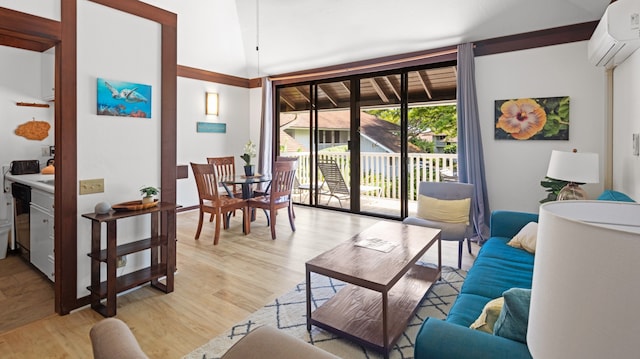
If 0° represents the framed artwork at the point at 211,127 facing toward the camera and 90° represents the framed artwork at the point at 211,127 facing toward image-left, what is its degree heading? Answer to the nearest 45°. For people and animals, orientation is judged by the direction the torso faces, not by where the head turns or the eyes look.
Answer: approximately 315°

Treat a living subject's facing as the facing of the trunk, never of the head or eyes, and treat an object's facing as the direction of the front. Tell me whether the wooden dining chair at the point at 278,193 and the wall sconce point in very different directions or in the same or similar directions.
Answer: very different directions

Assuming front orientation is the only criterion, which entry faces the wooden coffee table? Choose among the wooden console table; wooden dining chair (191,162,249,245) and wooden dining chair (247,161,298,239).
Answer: the wooden console table

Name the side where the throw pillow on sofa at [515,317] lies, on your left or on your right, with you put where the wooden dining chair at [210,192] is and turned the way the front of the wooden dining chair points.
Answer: on your right

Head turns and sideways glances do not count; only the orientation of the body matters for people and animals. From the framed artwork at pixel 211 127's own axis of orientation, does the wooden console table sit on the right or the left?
on its right

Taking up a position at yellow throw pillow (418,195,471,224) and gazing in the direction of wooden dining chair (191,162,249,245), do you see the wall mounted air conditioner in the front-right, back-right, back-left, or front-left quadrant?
back-left

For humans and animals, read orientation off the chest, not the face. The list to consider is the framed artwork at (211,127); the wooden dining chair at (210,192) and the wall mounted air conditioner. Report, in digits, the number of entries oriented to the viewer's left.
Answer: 1

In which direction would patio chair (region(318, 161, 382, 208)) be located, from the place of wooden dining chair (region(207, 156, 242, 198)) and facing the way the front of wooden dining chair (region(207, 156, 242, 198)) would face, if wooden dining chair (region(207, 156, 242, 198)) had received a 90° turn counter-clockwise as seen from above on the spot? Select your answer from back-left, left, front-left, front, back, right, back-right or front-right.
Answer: front-right

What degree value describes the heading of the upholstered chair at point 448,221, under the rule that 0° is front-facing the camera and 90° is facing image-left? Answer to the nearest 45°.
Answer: approximately 45°

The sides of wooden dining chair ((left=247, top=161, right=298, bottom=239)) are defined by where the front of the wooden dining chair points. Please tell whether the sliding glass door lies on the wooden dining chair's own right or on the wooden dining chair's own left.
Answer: on the wooden dining chair's own right

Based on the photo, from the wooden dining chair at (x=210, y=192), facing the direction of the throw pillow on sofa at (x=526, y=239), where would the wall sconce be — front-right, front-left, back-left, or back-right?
back-left

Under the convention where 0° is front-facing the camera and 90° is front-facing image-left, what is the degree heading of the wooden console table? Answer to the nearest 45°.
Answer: approximately 315°

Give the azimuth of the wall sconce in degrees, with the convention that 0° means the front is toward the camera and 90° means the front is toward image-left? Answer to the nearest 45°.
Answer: approximately 315°

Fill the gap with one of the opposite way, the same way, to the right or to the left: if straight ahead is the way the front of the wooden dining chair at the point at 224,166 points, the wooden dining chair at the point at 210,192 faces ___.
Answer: to the left
